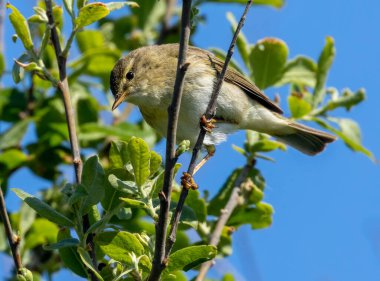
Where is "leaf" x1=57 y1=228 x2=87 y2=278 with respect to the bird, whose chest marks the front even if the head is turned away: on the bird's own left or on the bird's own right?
on the bird's own left

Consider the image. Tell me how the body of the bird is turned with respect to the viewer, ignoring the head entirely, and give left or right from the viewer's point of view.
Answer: facing to the left of the viewer

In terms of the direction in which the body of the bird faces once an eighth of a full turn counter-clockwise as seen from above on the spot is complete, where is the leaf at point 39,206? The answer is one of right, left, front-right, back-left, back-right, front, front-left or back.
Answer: front-right

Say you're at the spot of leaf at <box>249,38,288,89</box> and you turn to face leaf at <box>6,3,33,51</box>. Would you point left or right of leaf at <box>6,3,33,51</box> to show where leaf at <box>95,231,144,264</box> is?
left

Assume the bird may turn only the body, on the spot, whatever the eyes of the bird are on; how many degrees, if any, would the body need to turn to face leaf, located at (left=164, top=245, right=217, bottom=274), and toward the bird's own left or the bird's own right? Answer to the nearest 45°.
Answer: approximately 90° to the bird's own left

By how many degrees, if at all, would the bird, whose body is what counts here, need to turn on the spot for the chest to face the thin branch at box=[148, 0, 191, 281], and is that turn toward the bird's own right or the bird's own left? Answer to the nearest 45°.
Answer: approximately 90° to the bird's own left
